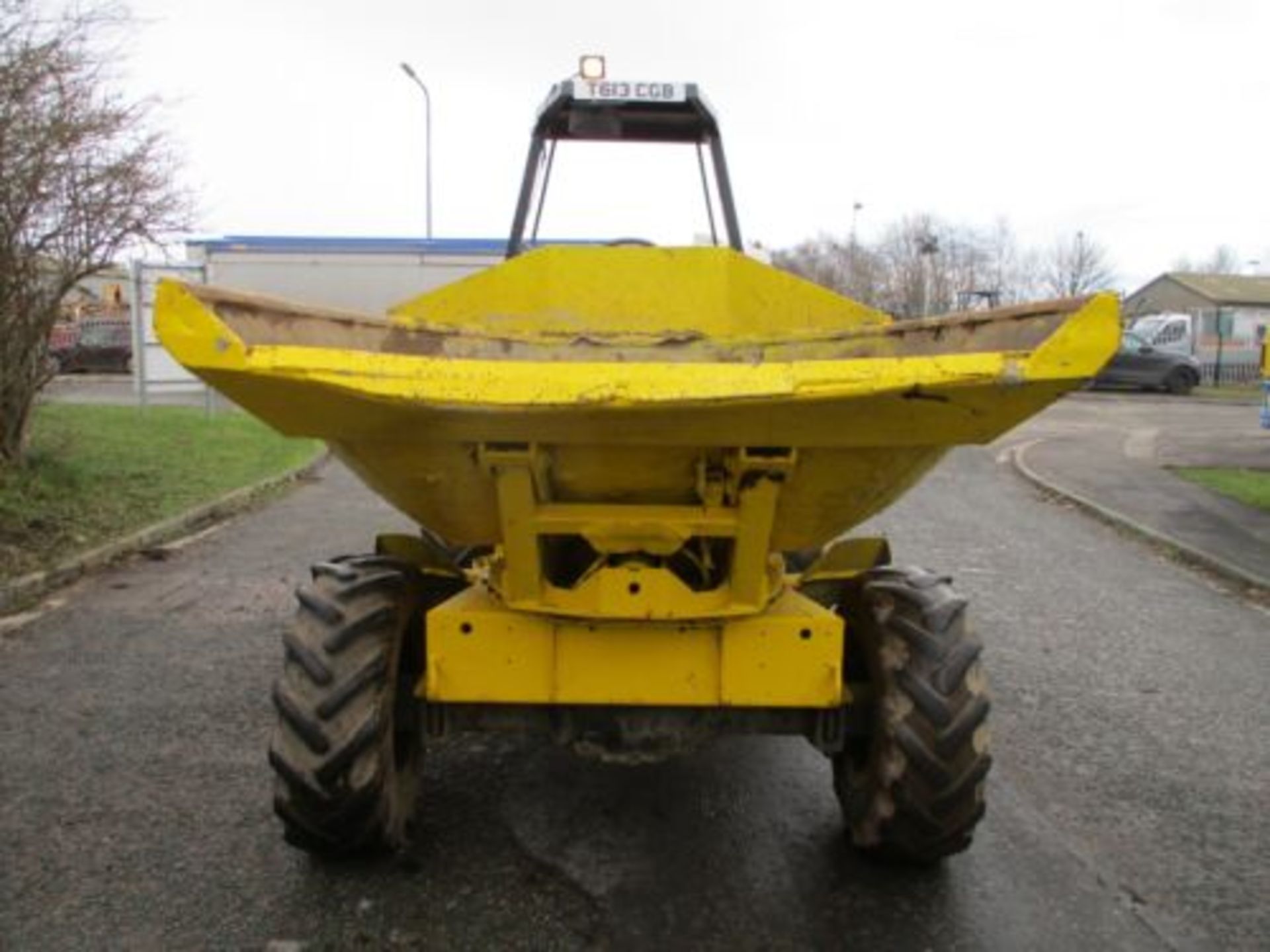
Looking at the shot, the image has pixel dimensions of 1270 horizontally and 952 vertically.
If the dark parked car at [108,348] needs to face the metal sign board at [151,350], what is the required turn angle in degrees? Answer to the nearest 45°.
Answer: approximately 90° to its left

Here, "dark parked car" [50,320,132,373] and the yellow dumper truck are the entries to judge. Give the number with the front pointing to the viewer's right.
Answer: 0

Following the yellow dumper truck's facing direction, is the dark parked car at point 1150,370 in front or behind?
behind

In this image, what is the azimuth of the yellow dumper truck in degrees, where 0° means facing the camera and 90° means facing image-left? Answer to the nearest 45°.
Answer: approximately 0°

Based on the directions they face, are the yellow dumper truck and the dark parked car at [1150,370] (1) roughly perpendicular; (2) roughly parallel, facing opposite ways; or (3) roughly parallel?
roughly perpendicular

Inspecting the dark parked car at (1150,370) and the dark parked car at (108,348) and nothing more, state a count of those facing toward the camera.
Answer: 0
